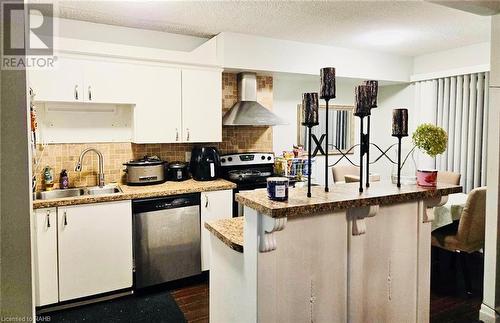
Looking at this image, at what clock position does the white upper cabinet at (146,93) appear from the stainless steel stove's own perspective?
The white upper cabinet is roughly at 2 o'clock from the stainless steel stove.

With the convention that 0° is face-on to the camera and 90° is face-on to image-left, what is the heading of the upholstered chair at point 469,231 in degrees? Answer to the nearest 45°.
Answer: approximately 135°

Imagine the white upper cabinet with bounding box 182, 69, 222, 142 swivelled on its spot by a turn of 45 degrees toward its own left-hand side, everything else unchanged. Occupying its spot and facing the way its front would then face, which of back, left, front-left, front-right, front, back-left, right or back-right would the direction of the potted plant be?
front

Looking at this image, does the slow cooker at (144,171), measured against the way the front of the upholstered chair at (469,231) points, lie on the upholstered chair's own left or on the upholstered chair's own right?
on the upholstered chair's own left

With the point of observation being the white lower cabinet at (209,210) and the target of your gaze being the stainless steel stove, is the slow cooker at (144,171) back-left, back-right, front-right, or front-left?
back-left

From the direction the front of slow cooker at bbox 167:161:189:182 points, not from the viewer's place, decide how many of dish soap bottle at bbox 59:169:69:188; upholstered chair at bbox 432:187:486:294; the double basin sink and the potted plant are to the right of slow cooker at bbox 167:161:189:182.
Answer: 2

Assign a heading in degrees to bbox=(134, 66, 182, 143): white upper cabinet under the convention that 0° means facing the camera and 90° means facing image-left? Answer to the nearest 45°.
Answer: approximately 0°
